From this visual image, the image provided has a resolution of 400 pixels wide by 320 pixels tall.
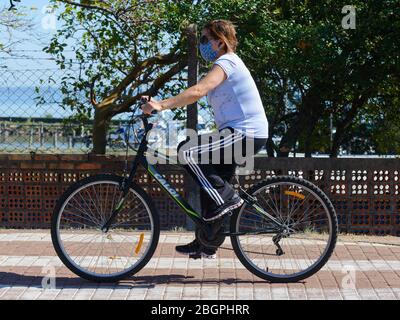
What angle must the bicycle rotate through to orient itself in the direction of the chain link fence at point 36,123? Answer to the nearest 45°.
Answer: approximately 45° to its right

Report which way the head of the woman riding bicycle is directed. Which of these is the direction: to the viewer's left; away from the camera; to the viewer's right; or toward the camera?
to the viewer's left

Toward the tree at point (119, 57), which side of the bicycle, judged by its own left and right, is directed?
right

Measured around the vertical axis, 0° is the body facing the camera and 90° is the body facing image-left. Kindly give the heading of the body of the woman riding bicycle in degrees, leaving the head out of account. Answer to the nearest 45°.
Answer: approximately 90°

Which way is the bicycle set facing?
to the viewer's left

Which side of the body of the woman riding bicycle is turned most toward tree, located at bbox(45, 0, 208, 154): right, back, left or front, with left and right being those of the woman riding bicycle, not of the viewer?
right
